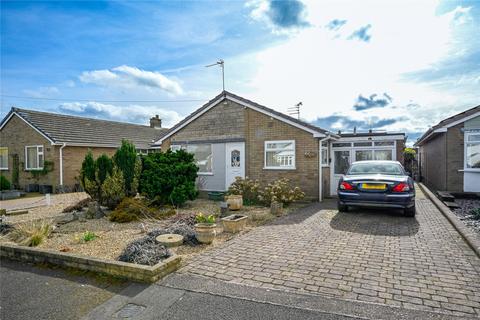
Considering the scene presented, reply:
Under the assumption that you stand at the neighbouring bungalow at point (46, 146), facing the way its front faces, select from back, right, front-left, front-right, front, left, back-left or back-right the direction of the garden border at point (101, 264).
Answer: front-left

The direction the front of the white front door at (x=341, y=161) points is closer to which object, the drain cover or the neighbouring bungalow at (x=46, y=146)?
the drain cover

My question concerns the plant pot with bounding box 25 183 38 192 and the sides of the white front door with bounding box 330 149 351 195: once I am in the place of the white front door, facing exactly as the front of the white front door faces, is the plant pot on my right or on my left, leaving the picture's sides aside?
on my right

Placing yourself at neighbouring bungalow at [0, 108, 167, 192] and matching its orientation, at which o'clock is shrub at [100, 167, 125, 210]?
The shrub is roughly at 10 o'clock from the neighbouring bungalow.

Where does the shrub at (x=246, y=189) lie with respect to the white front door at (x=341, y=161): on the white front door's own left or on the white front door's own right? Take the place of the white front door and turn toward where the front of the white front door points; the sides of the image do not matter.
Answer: on the white front door's own right

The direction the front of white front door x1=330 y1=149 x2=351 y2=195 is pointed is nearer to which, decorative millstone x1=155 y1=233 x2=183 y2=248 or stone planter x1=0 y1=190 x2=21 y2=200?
the decorative millstone

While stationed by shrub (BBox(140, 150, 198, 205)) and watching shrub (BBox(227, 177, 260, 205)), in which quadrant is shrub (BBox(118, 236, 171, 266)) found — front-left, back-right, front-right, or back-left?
back-right

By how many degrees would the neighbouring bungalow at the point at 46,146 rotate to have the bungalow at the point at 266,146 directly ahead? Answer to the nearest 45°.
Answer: approximately 90° to its left

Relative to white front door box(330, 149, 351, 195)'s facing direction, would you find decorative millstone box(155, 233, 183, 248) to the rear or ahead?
ahead

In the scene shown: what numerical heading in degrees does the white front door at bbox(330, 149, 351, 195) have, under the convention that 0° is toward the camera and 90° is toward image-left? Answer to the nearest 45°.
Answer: approximately 0°

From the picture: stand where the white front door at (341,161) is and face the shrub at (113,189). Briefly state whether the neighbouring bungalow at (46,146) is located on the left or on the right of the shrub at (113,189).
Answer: right

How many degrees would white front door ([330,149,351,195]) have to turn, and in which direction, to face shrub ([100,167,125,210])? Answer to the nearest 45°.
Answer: approximately 45° to its right

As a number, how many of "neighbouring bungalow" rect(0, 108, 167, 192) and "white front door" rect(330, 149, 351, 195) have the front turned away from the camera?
0

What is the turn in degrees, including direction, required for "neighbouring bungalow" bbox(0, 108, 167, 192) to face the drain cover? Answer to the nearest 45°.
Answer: approximately 45° to its left

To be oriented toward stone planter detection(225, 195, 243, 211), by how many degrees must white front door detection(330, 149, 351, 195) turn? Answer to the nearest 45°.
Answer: approximately 45° to its right
